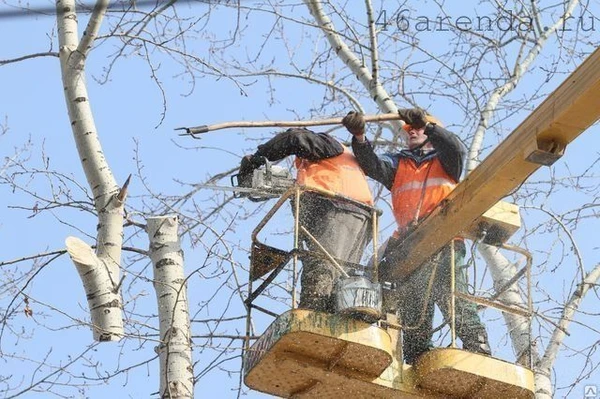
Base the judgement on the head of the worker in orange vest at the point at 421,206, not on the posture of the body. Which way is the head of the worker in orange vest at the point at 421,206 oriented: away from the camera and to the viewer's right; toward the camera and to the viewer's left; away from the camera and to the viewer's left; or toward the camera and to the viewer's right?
toward the camera and to the viewer's left

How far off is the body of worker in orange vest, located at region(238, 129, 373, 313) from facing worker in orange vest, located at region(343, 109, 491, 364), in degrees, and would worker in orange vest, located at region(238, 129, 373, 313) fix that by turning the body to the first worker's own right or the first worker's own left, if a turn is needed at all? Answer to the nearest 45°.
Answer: approximately 180°

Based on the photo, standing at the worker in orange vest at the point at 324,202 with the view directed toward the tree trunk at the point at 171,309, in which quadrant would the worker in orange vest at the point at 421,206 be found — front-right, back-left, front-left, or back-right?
back-right

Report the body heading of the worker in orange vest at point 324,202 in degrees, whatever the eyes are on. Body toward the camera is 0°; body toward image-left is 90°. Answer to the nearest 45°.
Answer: approximately 90°

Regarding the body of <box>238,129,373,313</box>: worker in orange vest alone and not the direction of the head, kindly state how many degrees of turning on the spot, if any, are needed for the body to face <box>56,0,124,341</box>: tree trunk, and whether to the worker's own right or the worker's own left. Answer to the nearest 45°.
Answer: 0° — they already face it

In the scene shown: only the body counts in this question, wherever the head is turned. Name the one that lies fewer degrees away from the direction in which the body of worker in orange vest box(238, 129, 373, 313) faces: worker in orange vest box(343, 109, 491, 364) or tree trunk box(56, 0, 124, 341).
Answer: the tree trunk
